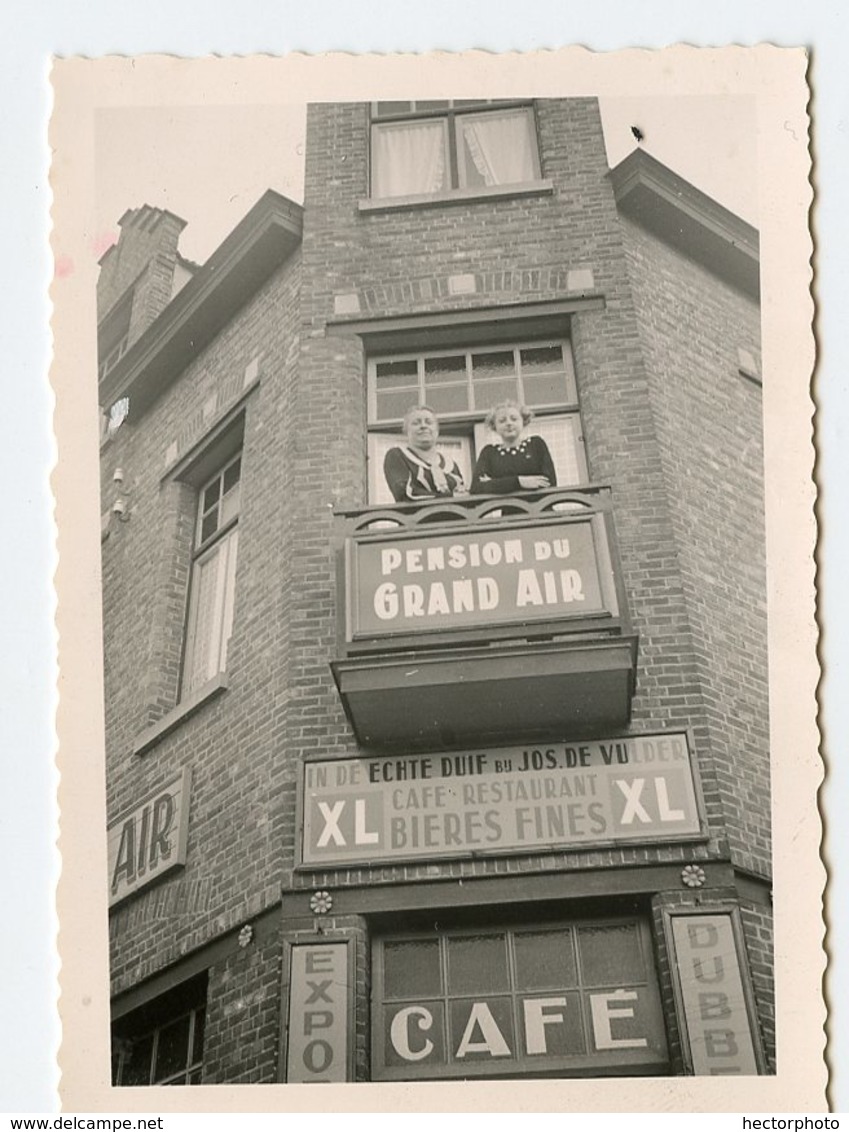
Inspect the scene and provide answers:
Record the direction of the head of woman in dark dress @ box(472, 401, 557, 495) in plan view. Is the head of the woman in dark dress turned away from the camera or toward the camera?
toward the camera

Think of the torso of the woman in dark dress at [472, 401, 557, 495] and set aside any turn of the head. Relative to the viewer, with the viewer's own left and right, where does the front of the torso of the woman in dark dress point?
facing the viewer

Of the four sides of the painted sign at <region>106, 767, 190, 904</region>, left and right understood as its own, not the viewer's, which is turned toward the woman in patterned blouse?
left

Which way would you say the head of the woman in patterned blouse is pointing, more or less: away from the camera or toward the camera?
toward the camera

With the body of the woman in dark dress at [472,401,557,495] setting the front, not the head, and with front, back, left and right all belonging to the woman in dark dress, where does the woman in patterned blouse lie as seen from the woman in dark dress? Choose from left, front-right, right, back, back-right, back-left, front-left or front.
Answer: right

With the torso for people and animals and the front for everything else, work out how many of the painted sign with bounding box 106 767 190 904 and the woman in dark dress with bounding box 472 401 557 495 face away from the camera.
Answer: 0

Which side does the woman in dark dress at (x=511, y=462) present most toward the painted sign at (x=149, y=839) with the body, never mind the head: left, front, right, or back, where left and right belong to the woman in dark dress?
right

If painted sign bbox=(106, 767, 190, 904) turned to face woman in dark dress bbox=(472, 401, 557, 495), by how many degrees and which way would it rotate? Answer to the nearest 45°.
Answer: approximately 90° to its left
